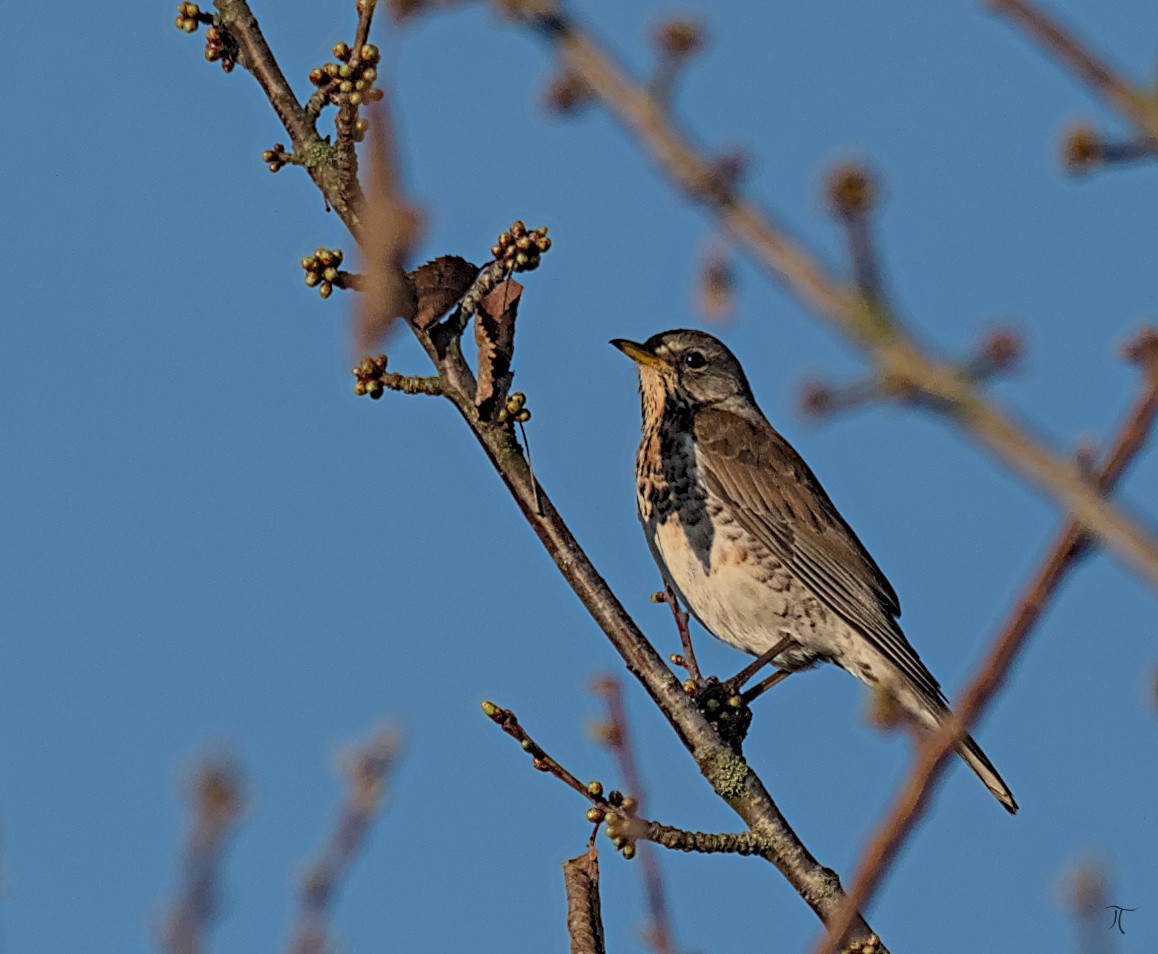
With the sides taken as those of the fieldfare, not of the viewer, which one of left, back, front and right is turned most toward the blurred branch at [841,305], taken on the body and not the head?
left

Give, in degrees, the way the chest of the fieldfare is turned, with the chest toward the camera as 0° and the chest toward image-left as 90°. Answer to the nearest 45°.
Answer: approximately 90°

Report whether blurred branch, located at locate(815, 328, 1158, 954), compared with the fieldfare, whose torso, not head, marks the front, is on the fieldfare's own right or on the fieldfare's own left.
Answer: on the fieldfare's own left
